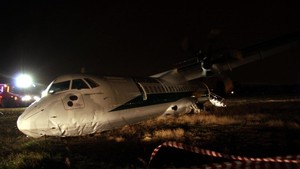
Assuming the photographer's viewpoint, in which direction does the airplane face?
facing the viewer and to the left of the viewer

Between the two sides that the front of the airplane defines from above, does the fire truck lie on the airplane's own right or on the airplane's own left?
on the airplane's own right
